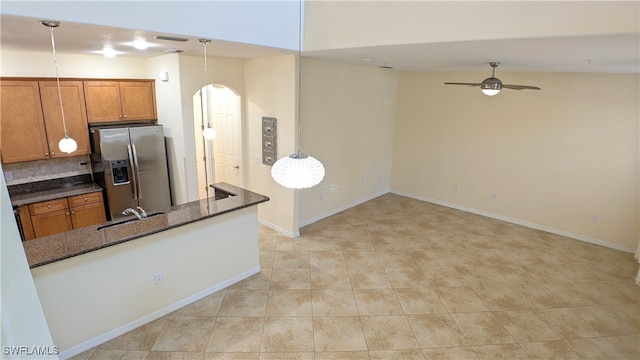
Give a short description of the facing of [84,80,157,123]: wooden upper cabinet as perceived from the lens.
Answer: facing the viewer

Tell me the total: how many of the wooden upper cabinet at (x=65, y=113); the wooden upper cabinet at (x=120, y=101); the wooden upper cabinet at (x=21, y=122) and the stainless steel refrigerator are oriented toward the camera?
4

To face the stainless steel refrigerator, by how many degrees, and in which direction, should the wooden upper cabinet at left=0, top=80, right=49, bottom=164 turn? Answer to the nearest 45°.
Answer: approximately 90° to its left

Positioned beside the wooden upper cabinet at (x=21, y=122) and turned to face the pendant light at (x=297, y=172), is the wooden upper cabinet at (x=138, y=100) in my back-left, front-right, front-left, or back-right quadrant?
front-left

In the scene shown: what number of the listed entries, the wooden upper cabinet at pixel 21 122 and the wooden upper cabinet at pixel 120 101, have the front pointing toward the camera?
2

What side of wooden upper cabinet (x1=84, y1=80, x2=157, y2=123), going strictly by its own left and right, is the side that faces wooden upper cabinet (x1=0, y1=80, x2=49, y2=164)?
right

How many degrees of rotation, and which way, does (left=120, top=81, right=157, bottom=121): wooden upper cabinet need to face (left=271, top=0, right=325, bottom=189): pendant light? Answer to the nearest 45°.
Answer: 0° — it already faces it

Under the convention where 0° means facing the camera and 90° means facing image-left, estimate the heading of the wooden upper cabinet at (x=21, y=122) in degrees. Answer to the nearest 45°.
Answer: approximately 0°

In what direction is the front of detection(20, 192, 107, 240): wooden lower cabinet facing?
toward the camera

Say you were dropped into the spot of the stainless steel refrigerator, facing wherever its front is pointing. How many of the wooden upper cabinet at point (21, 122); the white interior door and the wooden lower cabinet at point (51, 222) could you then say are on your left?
1

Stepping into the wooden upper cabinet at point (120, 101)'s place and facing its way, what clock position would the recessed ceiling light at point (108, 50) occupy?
The recessed ceiling light is roughly at 12 o'clock from the wooden upper cabinet.

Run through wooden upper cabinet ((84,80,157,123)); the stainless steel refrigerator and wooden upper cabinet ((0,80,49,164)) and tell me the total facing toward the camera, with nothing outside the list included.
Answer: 3
